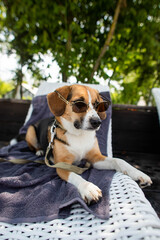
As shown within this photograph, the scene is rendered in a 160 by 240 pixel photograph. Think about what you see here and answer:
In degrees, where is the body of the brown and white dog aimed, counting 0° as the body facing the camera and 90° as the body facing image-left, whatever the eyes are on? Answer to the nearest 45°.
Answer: approximately 315°
